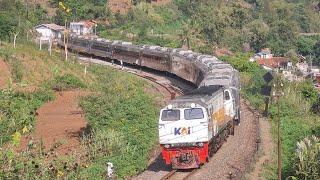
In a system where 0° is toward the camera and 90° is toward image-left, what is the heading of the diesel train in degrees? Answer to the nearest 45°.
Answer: approximately 0°

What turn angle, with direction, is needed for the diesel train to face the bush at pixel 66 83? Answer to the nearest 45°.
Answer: approximately 135° to its right
